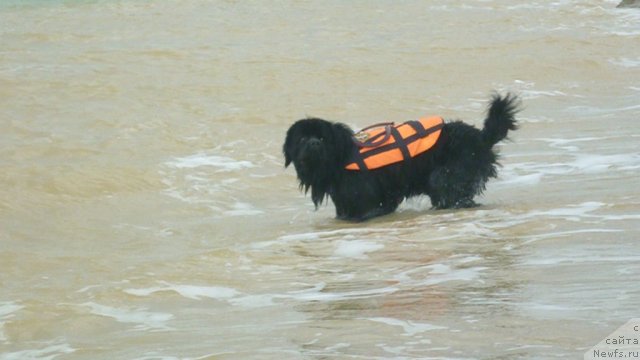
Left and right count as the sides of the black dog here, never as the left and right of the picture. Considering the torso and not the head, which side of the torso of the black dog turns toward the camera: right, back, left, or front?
left
